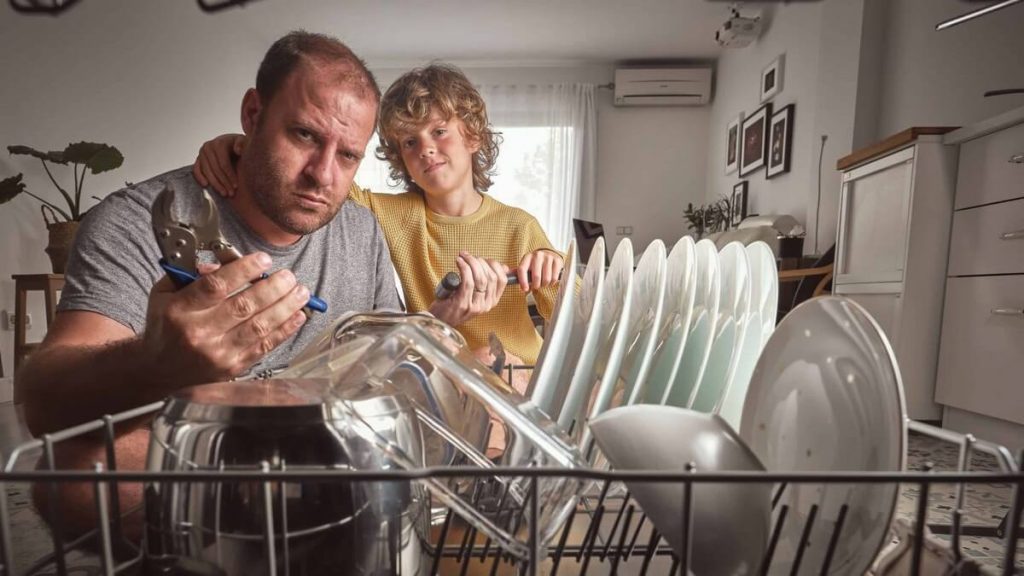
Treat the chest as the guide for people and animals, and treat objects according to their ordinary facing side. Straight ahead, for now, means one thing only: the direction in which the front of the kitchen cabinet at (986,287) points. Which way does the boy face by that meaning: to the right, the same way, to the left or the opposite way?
to the left

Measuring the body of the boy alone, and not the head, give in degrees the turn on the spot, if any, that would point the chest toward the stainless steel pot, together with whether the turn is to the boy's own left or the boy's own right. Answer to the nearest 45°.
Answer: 0° — they already face it

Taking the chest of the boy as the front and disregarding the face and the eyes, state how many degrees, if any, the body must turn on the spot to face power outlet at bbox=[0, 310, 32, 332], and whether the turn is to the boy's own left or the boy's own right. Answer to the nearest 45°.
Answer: approximately 135° to the boy's own right

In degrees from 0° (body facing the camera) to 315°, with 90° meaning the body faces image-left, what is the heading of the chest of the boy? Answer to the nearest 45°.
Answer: approximately 0°

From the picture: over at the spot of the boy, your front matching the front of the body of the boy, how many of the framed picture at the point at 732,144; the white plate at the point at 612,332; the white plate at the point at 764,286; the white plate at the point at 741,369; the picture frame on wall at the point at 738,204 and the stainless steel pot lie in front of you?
4

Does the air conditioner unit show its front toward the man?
yes

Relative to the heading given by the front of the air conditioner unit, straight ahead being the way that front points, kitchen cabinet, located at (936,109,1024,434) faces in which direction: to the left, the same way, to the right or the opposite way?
to the right

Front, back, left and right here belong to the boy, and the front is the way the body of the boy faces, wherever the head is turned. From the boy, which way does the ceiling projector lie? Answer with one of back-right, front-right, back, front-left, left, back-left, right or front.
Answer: back-left
